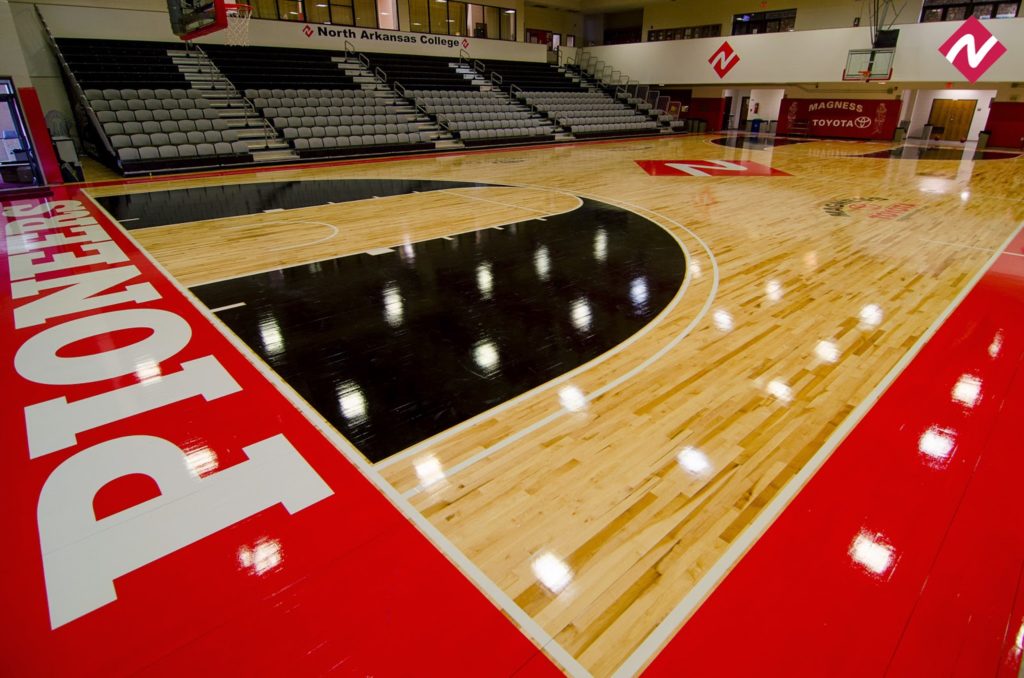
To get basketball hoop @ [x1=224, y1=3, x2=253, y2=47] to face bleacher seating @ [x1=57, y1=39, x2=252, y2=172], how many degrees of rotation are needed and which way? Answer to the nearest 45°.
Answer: approximately 135° to its right

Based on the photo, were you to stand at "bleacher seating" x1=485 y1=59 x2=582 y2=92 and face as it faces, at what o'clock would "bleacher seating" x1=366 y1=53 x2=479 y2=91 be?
"bleacher seating" x1=366 y1=53 x2=479 y2=91 is roughly at 3 o'clock from "bleacher seating" x1=485 y1=59 x2=582 y2=92.

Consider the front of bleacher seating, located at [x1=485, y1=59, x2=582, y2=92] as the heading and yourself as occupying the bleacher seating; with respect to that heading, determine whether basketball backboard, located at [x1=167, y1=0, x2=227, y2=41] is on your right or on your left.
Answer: on your right

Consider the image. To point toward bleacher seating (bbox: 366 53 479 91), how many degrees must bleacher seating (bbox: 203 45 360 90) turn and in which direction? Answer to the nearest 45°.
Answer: approximately 90° to its left

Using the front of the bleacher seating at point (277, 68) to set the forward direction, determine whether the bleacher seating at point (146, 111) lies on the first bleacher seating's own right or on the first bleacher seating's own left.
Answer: on the first bleacher seating's own right

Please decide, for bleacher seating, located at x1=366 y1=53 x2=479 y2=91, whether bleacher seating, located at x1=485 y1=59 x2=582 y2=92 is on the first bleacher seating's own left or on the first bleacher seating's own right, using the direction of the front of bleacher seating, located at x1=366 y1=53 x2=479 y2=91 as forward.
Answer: on the first bleacher seating's own left

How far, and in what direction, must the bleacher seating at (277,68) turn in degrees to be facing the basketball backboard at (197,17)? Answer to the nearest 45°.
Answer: approximately 45° to its right

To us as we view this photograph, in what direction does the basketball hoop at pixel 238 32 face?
facing to the right of the viewer
